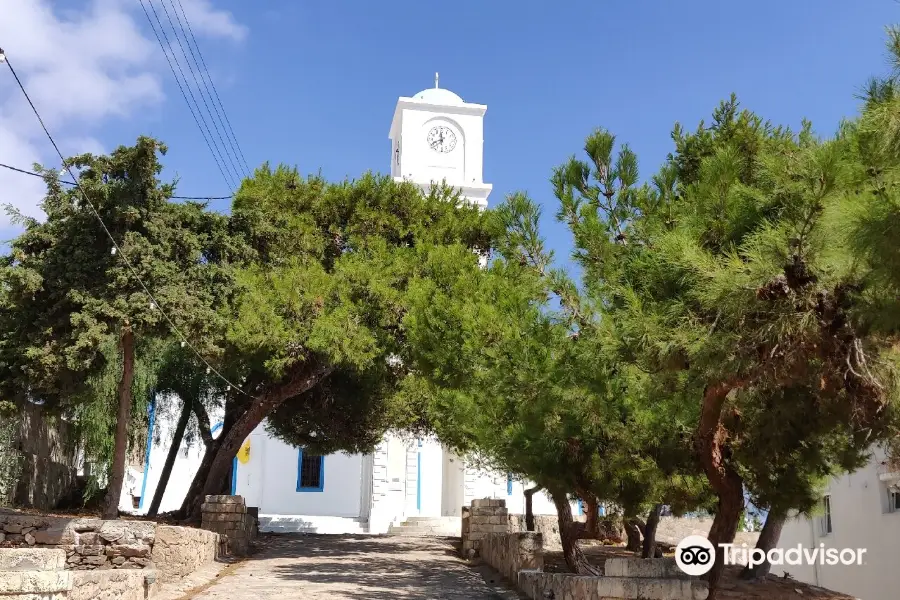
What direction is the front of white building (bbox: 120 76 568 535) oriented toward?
toward the camera

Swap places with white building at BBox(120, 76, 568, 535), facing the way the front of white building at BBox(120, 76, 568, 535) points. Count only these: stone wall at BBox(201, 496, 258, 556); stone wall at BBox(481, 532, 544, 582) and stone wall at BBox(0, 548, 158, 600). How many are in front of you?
3

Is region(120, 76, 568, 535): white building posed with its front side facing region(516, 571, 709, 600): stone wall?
yes

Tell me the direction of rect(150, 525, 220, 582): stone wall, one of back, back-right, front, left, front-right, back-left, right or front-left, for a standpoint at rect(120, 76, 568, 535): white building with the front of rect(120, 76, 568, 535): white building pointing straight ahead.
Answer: front

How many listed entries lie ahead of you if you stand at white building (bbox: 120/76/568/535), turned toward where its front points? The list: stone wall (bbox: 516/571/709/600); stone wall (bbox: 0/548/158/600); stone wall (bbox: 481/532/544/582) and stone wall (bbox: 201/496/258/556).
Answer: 4

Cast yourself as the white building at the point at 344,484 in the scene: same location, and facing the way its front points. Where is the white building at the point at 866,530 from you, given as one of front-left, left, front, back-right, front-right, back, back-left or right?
front-left

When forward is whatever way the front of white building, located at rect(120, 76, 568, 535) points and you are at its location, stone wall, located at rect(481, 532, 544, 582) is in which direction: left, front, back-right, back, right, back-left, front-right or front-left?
front

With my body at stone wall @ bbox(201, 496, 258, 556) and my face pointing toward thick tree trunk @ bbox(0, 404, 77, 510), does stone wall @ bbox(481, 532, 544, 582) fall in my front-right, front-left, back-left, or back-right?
back-left

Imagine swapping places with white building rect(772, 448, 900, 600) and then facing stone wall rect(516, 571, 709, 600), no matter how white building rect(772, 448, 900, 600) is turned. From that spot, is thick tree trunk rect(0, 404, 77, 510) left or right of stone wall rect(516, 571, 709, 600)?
right

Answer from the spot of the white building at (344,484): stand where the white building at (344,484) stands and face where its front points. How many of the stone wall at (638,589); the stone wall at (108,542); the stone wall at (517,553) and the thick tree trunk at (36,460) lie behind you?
0

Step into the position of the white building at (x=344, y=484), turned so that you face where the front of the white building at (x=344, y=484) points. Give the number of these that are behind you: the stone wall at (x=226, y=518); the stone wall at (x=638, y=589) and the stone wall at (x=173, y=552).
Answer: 0

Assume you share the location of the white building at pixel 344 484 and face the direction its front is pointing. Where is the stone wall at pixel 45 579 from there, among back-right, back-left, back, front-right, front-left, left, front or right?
front

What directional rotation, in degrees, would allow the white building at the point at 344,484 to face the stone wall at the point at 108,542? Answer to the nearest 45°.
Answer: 0° — it already faces it
